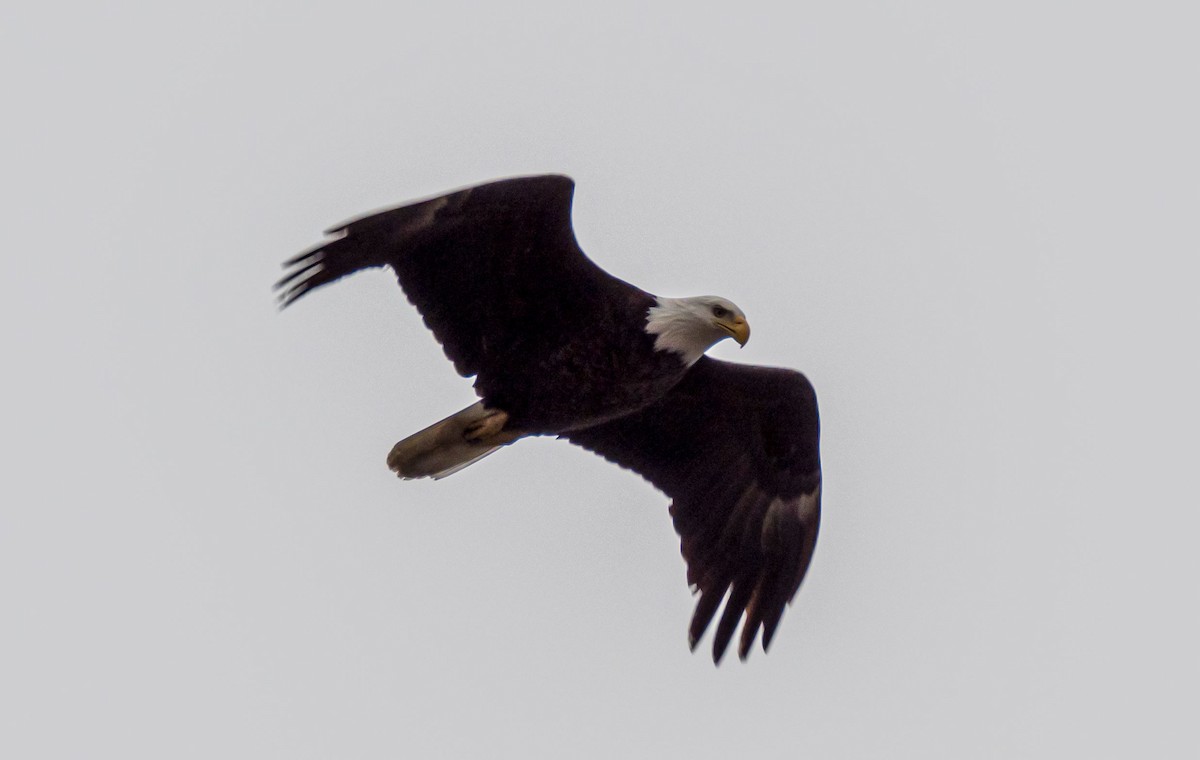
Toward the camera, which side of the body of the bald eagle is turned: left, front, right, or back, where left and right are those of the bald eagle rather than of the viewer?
right
